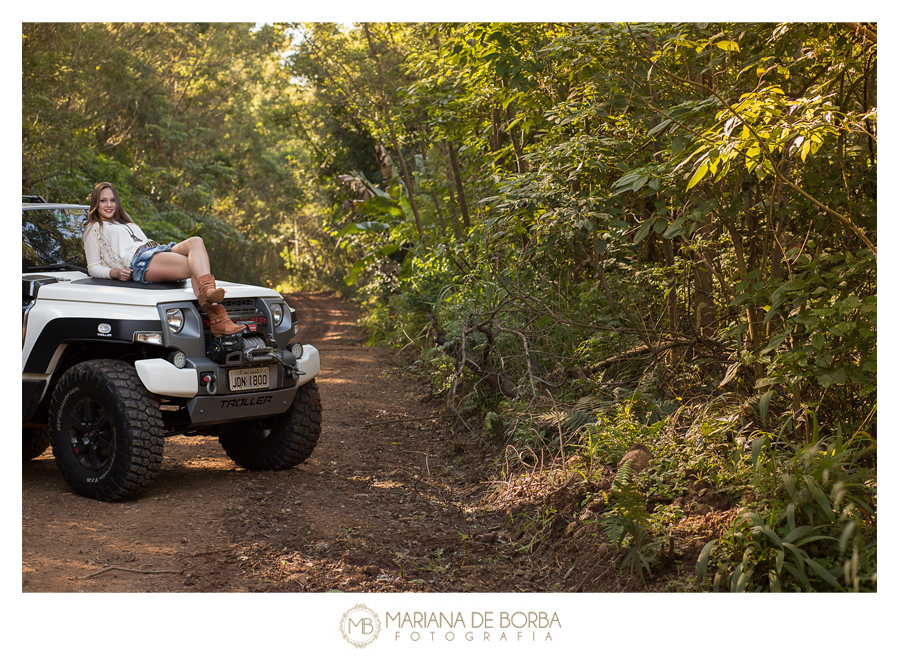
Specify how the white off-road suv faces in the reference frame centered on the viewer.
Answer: facing the viewer and to the right of the viewer
